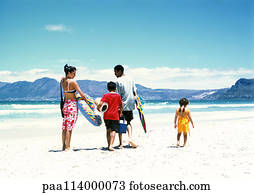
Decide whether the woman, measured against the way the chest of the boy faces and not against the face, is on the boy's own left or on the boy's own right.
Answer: on the boy's own left

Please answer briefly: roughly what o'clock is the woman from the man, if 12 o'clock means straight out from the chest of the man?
The woman is roughly at 10 o'clock from the man.

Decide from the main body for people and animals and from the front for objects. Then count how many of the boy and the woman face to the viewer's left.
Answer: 0

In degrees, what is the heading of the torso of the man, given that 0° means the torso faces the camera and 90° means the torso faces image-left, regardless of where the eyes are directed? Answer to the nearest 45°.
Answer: approximately 135°

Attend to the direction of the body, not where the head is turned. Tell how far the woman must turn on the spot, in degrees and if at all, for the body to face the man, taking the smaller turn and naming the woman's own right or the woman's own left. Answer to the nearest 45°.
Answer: approximately 45° to the woman's own right

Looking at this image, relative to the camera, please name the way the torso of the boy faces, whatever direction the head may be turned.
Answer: away from the camera

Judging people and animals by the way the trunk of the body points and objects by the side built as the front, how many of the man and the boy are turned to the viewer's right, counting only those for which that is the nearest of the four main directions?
0

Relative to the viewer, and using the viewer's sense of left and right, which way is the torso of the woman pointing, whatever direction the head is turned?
facing away from the viewer and to the right of the viewer

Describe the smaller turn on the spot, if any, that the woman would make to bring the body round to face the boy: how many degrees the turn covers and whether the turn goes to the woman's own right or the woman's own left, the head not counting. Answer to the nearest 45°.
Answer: approximately 45° to the woman's own right
